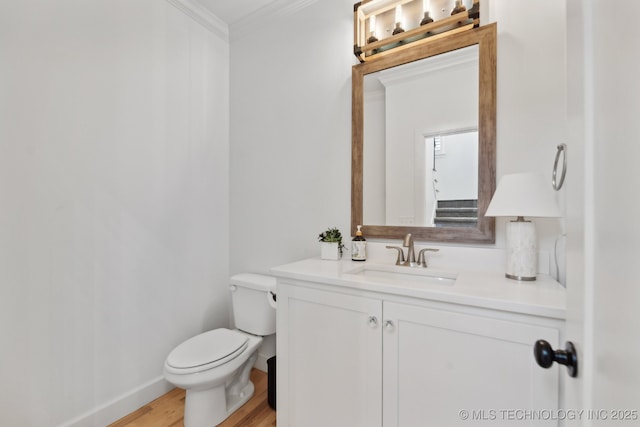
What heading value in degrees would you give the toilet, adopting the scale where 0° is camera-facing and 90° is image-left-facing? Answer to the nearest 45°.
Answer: approximately 45°

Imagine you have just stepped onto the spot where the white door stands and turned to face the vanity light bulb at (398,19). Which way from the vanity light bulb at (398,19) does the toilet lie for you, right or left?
left

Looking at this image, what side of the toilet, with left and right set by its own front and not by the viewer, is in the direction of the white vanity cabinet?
left

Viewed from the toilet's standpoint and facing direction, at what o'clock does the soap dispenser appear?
The soap dispenser is roughly at 8 o'clock from the toilet.

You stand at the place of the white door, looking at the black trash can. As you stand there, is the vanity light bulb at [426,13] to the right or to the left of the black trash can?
right

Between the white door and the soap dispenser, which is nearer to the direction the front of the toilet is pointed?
the white door

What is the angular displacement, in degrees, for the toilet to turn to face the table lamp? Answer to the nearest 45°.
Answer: approximately 90° to its left

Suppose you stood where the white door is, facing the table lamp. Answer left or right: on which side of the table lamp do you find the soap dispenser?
left
